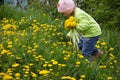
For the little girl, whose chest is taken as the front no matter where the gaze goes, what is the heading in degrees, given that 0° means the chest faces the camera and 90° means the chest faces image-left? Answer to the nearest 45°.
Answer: approximately 90°
